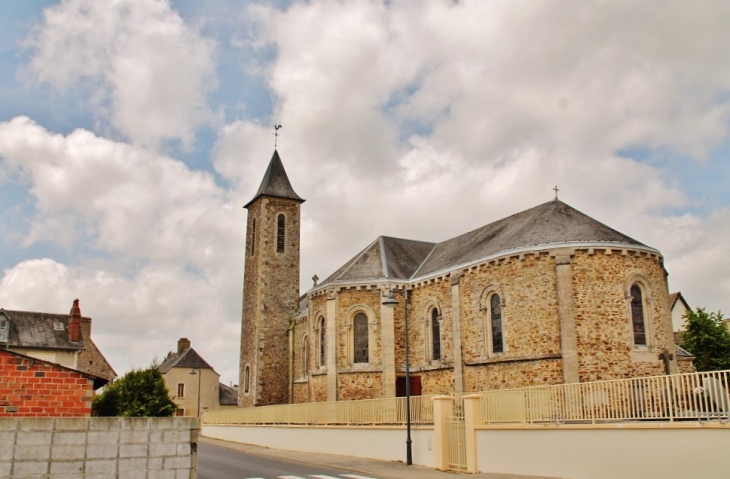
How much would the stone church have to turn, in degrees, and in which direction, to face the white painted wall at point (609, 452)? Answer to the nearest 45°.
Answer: approximately 135° to its left

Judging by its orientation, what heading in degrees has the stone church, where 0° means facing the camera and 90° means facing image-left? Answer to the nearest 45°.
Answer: approximately 135°

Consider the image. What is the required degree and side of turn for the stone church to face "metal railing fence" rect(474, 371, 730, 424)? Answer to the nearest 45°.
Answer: approximately 135° to its left

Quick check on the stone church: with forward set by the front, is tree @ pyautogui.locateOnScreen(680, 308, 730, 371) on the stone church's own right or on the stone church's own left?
on the stone church's own right

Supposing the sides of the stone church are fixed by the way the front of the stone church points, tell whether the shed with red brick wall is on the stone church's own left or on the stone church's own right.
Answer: on the stone church's own left

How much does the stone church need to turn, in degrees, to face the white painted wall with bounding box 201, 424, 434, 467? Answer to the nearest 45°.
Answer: approximately 90° to its left

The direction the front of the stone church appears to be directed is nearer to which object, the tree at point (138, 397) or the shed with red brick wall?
the tree

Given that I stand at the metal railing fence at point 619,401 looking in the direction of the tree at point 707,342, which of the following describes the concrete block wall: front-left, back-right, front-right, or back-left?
back-left

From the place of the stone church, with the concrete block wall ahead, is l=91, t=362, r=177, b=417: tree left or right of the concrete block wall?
right

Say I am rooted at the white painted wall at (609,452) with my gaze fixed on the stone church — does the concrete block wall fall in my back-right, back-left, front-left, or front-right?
back-left

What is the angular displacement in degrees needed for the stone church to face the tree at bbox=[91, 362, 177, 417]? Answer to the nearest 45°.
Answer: approximately 45° to its left
